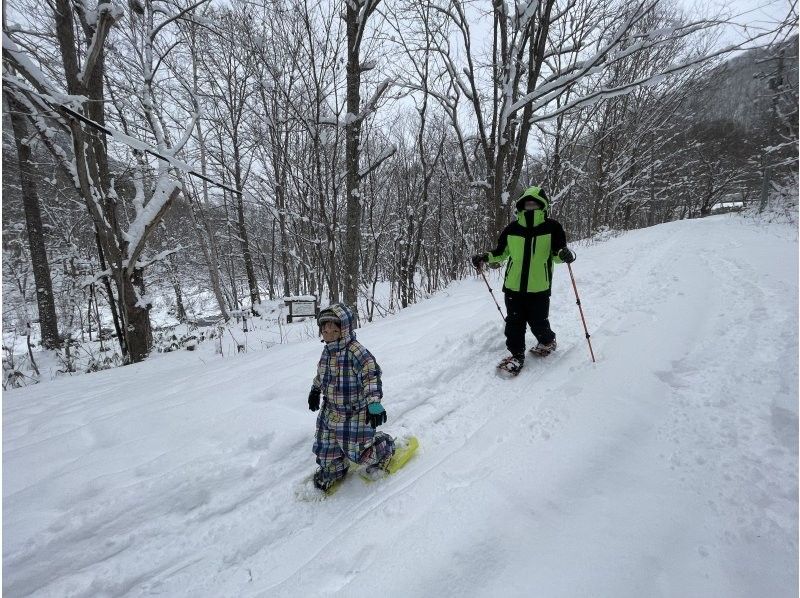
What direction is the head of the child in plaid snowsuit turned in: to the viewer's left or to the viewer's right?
to the viewer's left

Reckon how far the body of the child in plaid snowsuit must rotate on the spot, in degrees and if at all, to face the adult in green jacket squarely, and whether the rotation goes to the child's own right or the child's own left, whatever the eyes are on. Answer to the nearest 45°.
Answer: approximately 180°

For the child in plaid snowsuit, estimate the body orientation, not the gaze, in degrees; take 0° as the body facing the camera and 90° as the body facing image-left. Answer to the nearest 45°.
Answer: approximately 45°
